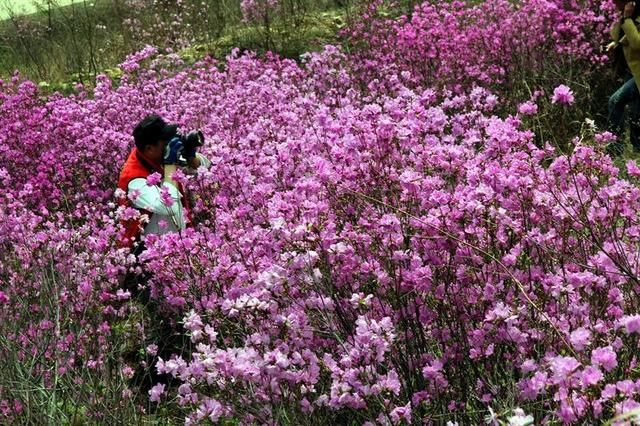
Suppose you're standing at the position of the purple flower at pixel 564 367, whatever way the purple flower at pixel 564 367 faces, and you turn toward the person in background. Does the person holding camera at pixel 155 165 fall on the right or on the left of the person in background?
left

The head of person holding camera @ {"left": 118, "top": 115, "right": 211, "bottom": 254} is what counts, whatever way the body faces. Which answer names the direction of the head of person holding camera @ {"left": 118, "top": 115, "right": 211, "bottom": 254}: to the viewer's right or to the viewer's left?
to the viewer's right

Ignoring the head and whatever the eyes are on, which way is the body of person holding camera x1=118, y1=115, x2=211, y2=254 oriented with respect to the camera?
to the viewer's right

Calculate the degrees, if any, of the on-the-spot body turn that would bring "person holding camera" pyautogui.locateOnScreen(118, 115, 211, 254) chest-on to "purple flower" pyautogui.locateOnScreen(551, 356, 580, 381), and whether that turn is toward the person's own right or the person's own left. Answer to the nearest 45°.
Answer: approximately 90° to the person's own right

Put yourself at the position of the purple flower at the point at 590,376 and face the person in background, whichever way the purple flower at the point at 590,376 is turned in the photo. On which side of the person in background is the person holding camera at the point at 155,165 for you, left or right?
left

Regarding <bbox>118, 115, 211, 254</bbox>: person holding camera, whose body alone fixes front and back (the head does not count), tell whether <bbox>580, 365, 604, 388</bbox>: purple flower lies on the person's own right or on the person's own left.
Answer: on the person's own right
